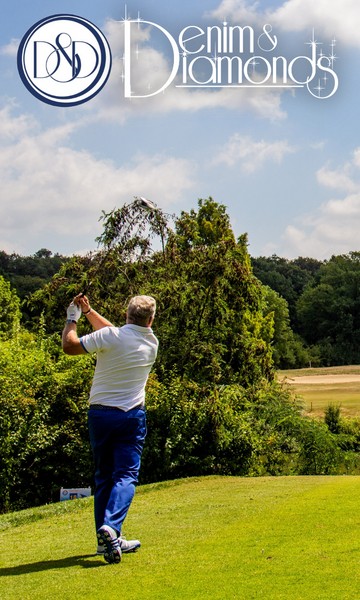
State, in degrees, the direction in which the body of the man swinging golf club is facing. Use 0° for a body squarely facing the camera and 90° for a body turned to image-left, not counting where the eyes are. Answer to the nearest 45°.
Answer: approximately 180°
